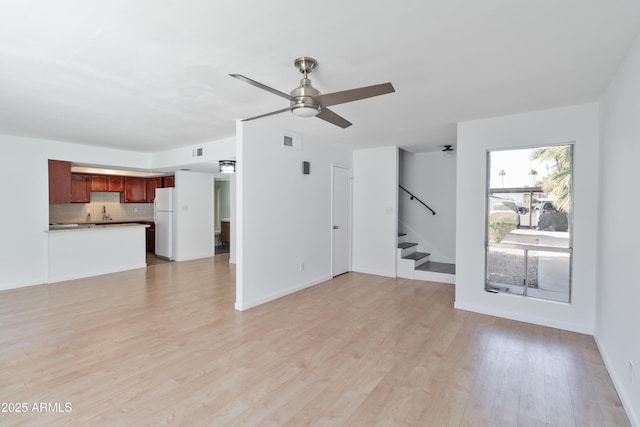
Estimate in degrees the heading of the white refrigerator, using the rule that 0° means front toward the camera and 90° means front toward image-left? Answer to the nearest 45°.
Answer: approximately 45°

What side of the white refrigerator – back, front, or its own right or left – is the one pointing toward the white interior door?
left

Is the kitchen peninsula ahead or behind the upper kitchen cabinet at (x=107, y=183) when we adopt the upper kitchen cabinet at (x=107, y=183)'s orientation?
ahead

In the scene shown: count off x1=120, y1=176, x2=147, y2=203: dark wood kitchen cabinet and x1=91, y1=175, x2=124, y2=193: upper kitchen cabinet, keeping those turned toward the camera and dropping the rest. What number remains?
2

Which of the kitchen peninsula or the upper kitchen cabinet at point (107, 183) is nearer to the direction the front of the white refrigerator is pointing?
the kitchen peninsula

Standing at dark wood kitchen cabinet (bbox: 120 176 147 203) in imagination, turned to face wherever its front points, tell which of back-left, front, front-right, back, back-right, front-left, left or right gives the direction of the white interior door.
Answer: front-left

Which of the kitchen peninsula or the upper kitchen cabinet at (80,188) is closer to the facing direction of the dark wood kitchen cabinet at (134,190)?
the kitchen peninsula

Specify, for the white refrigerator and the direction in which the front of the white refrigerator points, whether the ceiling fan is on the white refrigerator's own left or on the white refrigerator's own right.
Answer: on the white refrigerator's own left

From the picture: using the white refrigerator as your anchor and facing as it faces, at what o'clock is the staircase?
The staircase is roughly at 9 o'clock from the white refrigerator.

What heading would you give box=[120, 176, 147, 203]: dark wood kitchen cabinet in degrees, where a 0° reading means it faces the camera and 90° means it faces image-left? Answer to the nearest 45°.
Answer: approximately 0°
